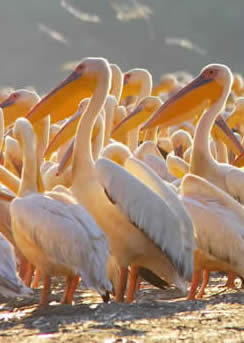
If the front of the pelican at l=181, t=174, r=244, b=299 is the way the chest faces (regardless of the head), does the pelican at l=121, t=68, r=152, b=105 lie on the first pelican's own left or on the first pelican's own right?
on the first pelican's own right

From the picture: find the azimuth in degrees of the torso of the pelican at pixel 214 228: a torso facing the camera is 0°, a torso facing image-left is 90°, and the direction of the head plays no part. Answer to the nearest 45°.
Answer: approximately 90°

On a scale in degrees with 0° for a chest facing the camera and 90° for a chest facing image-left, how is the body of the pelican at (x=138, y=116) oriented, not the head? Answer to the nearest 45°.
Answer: approximately 90°

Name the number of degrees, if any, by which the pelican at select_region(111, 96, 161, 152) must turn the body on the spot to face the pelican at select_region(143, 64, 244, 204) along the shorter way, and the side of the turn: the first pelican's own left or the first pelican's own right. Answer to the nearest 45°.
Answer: approximately 90° to the first pelican's own left

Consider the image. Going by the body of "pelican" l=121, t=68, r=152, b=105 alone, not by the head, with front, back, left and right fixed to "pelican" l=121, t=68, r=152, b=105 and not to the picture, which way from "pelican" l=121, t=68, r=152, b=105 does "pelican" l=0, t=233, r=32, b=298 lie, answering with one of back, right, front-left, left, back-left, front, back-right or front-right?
left

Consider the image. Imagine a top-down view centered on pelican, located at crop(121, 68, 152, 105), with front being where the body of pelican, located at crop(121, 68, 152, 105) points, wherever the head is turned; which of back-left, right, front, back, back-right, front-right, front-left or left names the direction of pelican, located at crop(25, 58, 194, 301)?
left

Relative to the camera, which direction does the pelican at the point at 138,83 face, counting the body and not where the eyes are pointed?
to the viewer's left

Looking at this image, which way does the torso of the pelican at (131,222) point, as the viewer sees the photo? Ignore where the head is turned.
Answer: to the viewer's left

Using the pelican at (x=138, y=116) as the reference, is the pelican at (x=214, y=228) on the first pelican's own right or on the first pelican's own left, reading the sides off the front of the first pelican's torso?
on the first pelican's own left

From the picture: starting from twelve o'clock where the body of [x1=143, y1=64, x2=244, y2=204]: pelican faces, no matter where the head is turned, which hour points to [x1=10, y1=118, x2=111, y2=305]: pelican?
[x1=10, y1=118, x2=111, y2=305]: pelican is roughly at 10 o'clock from [x1=143, y1=64, x2=244, y2=204]: pelican.

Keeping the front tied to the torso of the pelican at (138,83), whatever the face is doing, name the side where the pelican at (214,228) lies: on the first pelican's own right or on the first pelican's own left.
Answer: on the first pelican's own left

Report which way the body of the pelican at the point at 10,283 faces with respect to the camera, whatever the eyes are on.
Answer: to the viewer's left
